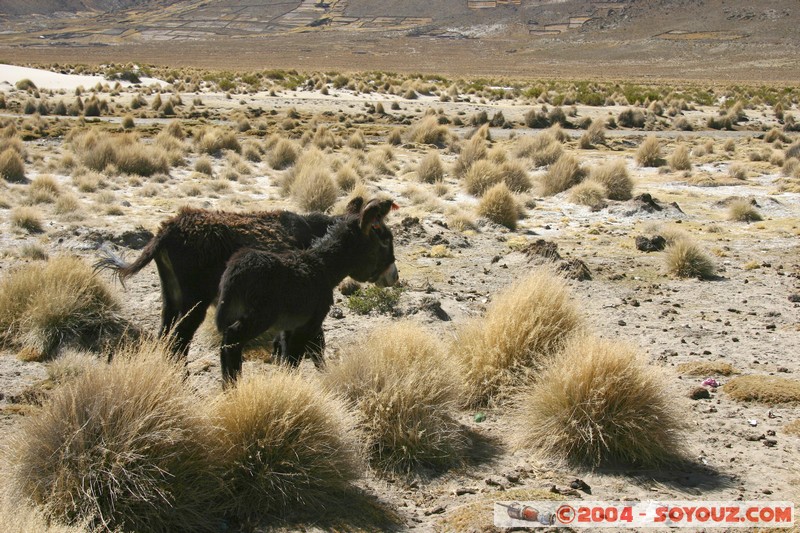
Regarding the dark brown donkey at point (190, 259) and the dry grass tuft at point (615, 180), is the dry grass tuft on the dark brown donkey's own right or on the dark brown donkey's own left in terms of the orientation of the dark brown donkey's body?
on the dark brown donkey's own left

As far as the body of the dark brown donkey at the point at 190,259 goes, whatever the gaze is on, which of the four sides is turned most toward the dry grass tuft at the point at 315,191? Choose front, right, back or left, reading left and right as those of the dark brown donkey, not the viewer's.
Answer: left

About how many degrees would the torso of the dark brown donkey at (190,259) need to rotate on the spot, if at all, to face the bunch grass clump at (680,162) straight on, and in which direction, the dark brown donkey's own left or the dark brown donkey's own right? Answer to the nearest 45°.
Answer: approximately 45° to the dark brown donkey's own left

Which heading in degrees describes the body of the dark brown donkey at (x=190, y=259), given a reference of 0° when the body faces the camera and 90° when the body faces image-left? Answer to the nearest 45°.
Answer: approximately 270°

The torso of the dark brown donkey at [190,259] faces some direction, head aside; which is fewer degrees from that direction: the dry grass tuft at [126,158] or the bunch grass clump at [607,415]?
the bunch grass clump

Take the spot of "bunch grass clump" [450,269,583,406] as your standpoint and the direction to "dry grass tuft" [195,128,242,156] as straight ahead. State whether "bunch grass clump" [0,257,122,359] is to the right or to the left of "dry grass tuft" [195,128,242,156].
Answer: left

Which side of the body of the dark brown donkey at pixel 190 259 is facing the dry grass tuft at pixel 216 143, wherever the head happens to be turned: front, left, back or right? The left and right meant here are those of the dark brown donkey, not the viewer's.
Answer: left

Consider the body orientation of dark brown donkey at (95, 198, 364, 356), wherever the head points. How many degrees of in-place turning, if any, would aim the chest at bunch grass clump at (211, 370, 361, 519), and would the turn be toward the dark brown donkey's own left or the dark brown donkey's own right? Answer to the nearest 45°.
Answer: approximately 90° to the dark brown donkey's own right

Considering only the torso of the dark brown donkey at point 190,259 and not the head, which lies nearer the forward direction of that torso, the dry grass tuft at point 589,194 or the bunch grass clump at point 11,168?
the dry grass tuft
